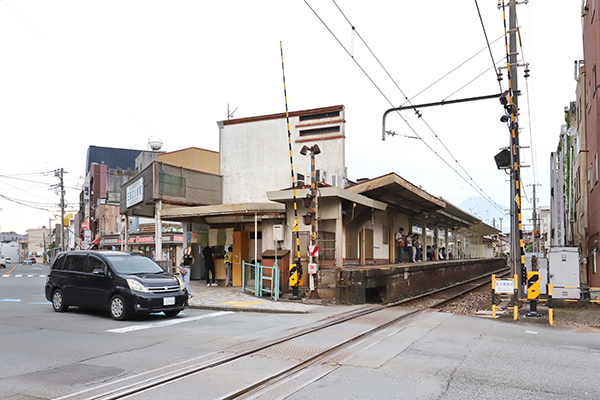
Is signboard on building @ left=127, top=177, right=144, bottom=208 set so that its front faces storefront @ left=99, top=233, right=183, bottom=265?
no

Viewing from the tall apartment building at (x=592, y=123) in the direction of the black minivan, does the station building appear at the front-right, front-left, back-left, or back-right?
front-right

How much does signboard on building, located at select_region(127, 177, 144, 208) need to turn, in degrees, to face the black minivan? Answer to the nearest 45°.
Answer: approximately 45° to its left

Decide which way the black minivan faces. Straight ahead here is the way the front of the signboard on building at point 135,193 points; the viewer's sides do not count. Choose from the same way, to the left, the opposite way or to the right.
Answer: to the left

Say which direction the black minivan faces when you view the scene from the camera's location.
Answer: facing the viewer and to the right of the viewer

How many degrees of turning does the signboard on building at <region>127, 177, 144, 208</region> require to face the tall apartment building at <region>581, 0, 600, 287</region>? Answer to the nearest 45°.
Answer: approximately 135° to its left

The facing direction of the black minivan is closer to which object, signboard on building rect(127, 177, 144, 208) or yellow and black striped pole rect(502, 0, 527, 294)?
the yellow and black striped pole

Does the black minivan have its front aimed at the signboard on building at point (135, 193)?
no

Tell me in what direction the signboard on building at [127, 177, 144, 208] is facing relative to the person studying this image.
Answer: facing the viewer and to the left of the viewer

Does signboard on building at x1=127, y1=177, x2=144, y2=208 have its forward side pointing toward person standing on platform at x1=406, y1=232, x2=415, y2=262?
no

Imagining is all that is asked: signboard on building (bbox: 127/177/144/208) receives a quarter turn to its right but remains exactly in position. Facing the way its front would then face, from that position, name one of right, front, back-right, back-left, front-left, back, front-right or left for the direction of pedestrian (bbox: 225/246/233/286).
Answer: back

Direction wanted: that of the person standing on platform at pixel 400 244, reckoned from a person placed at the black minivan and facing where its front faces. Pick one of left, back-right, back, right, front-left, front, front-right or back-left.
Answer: left

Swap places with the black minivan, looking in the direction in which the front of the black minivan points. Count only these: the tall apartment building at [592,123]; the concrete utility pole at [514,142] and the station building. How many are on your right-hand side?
0

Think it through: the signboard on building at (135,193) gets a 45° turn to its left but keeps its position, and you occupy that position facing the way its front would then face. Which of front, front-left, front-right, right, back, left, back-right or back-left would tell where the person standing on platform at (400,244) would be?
left

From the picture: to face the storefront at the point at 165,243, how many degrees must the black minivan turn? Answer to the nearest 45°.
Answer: approximately 135° to its left

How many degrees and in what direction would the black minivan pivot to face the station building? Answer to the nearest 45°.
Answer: approximately 90° to its left
